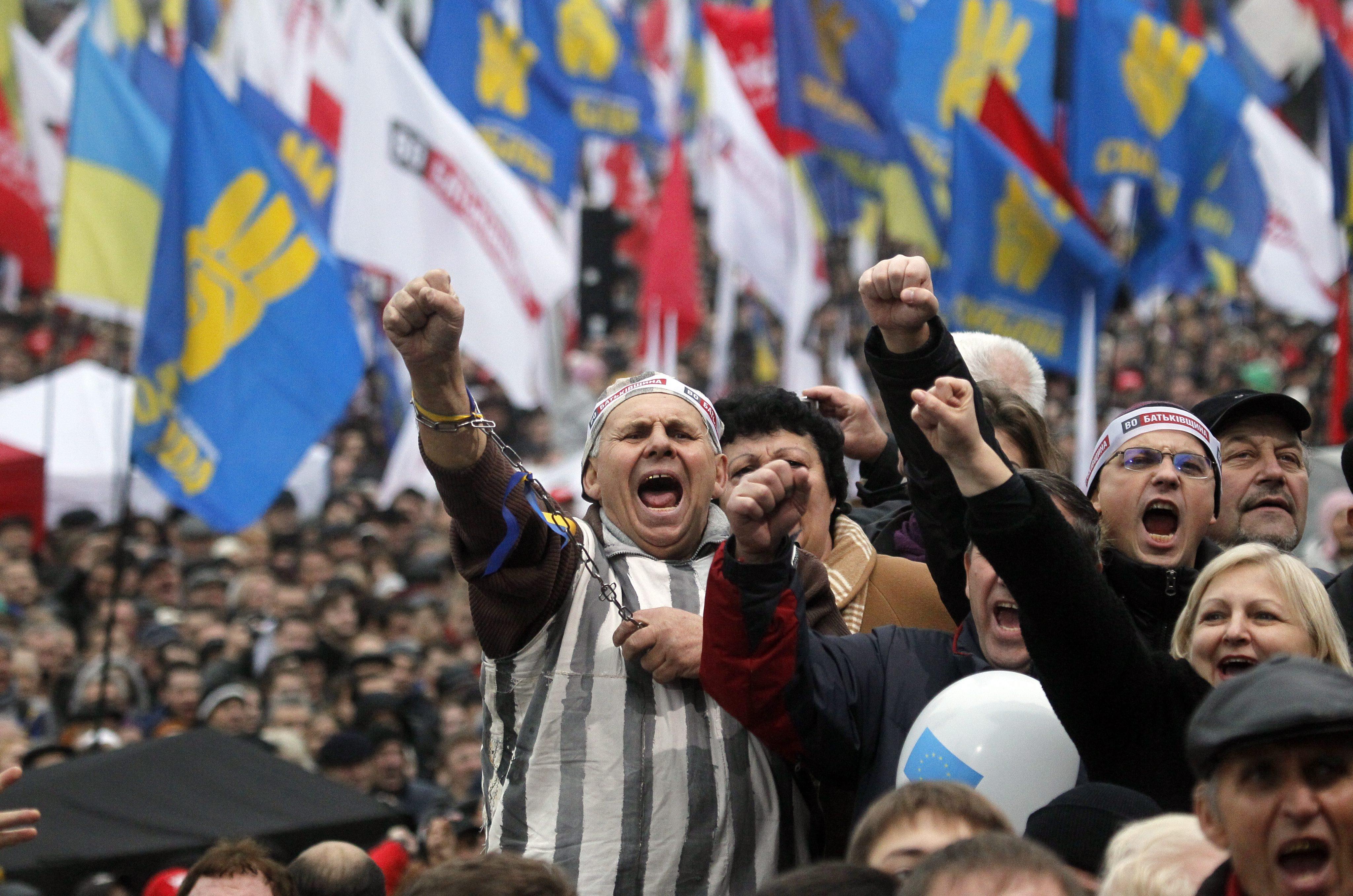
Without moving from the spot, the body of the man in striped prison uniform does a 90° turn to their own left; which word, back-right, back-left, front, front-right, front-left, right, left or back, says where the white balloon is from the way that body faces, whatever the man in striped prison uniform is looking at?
front

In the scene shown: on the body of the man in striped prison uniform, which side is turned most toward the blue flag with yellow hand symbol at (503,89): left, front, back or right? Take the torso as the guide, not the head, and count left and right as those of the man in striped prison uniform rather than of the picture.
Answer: back

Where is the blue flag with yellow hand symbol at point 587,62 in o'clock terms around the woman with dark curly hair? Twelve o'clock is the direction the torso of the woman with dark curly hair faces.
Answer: The blue flag with yellow hand symbol is roughly at 6 o'clock from the woman with dark curly hair.

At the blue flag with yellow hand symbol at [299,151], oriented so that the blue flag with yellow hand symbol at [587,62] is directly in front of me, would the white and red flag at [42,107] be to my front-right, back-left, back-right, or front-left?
back-left

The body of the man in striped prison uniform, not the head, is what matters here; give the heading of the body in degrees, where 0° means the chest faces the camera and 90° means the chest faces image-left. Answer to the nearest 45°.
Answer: approximately 0°

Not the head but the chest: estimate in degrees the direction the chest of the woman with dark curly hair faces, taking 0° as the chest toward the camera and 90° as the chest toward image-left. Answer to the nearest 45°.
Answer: approximately 45°

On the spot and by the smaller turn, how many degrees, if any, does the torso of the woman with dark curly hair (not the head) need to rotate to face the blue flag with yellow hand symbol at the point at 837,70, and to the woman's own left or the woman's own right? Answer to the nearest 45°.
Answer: approximately 135° to the woman's own right

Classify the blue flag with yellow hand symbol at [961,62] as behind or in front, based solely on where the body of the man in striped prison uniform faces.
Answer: behind

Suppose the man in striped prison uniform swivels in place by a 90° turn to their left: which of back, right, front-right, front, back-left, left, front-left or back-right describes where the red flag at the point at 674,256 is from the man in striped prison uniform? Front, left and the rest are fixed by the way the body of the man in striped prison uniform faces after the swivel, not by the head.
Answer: left

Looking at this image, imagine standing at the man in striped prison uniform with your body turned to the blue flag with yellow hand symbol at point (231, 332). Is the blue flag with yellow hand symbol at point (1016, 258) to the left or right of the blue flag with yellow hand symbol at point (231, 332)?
right

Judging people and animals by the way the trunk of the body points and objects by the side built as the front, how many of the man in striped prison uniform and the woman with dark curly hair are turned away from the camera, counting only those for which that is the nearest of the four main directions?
0

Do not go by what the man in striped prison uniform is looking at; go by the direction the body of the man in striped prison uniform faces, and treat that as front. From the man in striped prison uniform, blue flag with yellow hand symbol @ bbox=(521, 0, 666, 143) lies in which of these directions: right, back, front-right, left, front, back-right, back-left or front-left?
back

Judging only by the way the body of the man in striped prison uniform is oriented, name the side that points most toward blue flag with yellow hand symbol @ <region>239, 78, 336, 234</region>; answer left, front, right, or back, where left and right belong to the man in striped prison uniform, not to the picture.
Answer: back

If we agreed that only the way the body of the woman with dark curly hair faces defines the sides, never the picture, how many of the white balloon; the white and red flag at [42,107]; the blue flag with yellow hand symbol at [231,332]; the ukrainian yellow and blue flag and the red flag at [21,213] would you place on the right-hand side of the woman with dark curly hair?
4
